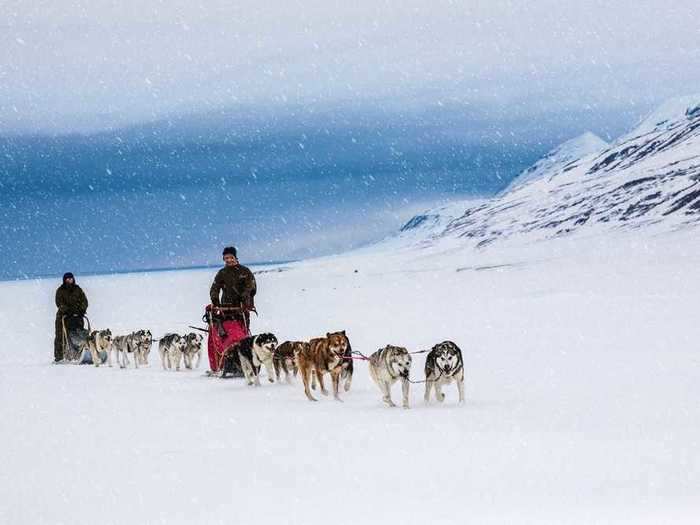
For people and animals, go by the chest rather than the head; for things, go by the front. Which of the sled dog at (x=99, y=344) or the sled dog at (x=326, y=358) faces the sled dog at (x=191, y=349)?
the sled dog at (x=99, y=344)

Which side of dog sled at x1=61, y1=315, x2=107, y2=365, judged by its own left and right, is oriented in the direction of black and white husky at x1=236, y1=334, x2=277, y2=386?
front

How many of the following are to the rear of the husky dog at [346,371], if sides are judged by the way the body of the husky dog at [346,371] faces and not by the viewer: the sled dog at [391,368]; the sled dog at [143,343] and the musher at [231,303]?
2

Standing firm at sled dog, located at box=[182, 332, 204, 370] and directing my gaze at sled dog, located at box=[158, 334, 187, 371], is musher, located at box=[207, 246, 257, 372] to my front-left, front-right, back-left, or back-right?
back-left

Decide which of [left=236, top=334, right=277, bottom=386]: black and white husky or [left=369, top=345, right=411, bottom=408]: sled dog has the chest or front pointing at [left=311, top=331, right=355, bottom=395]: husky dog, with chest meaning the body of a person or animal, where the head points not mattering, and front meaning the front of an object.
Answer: the black and white husky

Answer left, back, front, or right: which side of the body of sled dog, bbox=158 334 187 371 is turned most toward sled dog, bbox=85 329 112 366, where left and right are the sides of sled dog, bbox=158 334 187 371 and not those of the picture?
back

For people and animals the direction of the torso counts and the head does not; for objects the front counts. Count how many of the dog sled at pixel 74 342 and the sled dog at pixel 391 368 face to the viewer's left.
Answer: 0

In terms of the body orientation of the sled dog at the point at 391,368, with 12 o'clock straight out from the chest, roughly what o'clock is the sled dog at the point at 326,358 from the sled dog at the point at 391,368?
the sled dog at the point at 326,358 is roughly at 6 o'clock from the sled dog at the point at 391,368.

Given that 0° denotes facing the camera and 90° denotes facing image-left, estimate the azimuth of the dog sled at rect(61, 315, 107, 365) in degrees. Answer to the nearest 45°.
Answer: approximately 315°

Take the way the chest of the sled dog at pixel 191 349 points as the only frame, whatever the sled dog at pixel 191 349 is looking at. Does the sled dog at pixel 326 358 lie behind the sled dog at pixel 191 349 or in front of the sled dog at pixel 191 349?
in front

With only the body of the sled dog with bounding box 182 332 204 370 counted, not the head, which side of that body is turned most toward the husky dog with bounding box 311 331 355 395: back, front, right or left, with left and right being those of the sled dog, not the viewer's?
front
